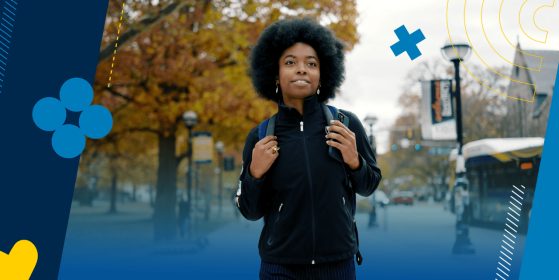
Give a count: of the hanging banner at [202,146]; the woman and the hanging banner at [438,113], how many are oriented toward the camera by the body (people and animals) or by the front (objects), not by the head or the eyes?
3

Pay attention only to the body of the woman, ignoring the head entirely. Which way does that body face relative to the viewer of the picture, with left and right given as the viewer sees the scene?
facing the viewer

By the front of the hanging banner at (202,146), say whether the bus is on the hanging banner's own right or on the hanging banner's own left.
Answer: on the hanging banner's own left

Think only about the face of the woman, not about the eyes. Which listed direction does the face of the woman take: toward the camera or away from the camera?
toward the camera

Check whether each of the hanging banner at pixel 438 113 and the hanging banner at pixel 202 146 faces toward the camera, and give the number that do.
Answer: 2

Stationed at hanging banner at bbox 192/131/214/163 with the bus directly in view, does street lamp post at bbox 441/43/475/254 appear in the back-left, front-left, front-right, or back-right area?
front-right

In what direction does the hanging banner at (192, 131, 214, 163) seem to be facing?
toward the camera

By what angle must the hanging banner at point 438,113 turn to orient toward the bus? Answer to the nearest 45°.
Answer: approximately 135° to its left

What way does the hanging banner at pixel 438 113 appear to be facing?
toward the camera

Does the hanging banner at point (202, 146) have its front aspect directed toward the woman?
yes

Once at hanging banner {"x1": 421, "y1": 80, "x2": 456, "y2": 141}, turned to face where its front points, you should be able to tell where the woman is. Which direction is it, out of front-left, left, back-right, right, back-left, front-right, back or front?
front

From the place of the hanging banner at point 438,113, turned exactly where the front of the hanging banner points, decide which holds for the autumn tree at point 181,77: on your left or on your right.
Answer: on your right

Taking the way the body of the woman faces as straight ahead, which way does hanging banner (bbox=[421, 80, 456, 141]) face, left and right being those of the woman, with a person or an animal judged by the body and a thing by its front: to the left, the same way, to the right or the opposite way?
the same way

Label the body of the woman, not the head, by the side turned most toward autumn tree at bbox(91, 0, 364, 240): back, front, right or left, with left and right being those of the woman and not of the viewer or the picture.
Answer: back
